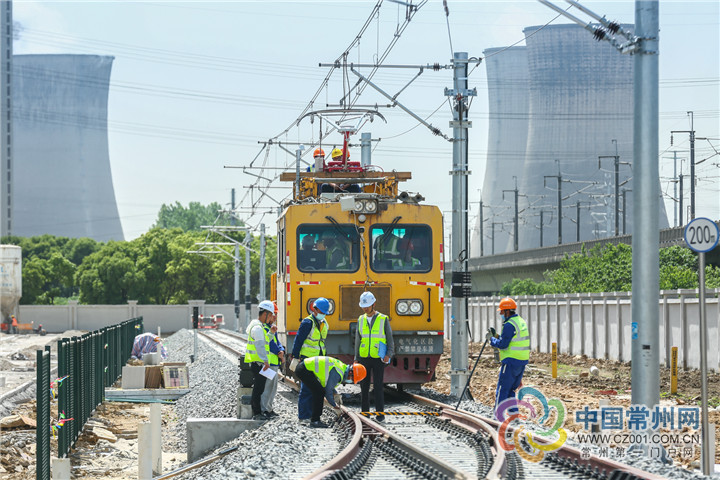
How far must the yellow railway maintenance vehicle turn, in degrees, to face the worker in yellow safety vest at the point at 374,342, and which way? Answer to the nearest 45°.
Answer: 0° — it already faces them

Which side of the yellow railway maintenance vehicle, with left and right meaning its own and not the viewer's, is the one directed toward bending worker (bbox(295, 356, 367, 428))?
front

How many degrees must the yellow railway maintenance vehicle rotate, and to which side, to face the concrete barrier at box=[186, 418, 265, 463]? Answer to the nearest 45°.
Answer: approximately 45° to its right

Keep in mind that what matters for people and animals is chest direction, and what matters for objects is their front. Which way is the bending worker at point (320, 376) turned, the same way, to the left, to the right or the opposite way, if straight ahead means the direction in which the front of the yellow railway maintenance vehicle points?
to the left

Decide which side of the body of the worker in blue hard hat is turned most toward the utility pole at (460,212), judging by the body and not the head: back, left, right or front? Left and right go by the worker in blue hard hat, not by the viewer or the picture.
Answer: left

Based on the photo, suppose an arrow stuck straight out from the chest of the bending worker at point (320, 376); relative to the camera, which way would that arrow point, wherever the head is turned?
to the viewer's right

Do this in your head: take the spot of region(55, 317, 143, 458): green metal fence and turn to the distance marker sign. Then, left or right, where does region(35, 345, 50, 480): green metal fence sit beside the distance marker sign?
right

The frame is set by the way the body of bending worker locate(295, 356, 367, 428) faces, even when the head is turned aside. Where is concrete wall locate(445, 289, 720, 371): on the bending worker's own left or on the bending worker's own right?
on the bending worker's own left

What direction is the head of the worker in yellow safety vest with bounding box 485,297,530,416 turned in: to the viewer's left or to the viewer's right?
to the viewer's left

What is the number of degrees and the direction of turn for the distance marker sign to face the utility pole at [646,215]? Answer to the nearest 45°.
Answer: approximately 135° to its right

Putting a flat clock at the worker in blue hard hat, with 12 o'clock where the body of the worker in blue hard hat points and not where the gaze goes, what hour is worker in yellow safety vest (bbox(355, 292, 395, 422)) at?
The worker in yellow safety vest is roughly at 10 o'clock from the worker in blue hard hat.
